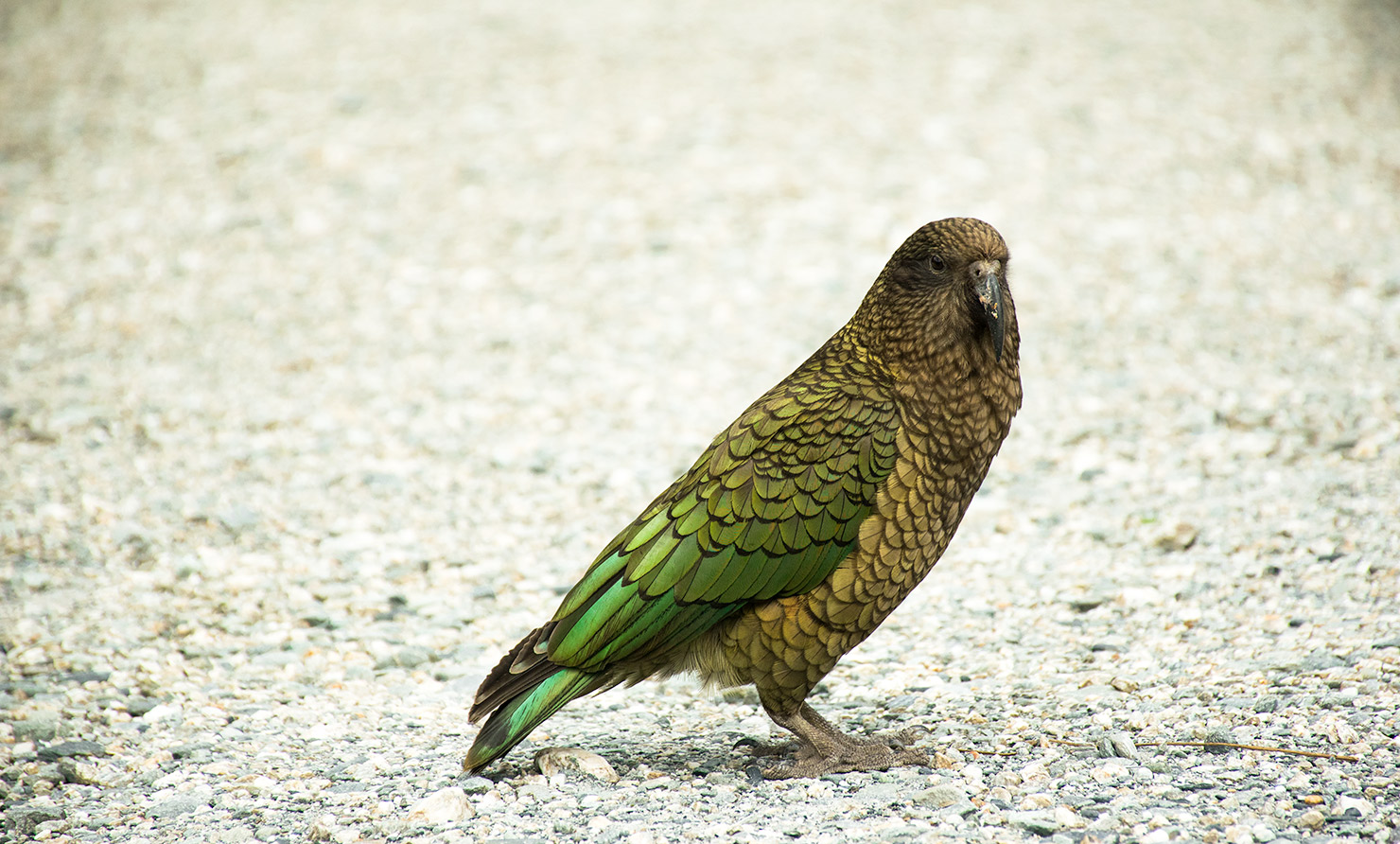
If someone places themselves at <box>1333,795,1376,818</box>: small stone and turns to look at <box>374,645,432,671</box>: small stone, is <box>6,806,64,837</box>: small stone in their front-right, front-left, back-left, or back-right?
front-left

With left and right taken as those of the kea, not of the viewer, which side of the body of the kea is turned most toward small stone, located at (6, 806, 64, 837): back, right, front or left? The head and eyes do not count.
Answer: back

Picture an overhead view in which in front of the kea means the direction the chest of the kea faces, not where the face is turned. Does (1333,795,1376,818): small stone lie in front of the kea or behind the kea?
in front

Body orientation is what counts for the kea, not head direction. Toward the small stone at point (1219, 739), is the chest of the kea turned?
yes

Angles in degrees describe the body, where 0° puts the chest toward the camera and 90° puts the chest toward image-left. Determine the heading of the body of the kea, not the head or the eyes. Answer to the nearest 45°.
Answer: approximately 270°

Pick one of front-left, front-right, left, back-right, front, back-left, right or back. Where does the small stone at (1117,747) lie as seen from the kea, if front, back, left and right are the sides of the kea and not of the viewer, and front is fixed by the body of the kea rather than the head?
front

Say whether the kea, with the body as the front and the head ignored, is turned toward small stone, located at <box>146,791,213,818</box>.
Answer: no

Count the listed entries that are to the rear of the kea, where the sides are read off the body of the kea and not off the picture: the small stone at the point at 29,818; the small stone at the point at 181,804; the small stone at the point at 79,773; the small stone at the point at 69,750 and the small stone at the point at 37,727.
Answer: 5

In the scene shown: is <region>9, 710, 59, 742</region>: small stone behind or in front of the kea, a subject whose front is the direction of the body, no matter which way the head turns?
behind

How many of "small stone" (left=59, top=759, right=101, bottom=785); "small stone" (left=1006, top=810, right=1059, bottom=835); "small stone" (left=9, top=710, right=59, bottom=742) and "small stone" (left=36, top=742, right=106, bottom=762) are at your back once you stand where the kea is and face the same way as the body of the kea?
3

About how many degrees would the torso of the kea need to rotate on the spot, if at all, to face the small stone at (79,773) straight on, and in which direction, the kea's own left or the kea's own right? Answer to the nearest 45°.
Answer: approximately 180°

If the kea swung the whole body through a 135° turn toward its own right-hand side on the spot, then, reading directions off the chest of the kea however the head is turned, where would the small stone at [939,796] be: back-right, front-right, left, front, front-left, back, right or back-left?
left

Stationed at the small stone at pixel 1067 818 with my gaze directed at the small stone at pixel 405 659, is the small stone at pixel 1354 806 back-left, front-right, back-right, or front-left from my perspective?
back-right

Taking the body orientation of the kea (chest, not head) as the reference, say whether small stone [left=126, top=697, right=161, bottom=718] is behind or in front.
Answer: behind

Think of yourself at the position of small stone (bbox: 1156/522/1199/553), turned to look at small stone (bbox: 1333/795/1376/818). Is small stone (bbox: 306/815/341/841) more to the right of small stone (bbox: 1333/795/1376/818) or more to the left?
right

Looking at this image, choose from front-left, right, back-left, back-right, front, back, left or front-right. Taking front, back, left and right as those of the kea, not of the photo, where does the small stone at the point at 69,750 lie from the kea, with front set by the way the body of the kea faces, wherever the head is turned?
back

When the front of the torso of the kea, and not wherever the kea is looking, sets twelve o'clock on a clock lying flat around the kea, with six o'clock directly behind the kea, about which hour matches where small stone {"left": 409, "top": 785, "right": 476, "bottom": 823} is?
The small stone is roughly at 5 o'clock from the kea.

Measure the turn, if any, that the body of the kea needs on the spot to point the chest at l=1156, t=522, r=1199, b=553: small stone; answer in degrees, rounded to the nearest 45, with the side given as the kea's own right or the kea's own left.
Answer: approximately 45° to the kea's own left
